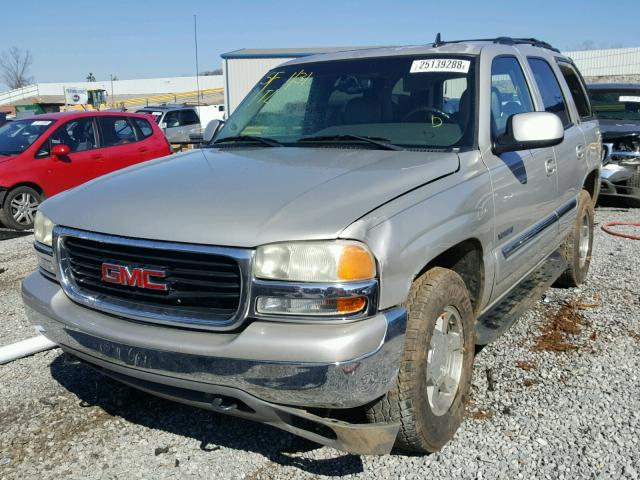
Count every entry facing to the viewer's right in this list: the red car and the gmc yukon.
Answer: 0

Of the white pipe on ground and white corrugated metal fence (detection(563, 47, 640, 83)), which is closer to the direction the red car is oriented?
the white pipe on ground

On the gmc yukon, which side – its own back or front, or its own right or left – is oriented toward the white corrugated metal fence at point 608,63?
back

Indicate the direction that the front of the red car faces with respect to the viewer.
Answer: facing the viewer and to the left of the viewer

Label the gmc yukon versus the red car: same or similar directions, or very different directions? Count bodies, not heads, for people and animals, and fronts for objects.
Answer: same or similar directions

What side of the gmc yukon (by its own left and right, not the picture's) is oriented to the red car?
right

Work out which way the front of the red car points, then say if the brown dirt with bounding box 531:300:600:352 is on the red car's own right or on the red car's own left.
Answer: on the red car's own left

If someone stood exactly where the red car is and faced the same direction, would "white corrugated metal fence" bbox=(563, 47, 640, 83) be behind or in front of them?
behind

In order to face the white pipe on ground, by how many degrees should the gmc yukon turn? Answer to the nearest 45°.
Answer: approximately 90° to its right

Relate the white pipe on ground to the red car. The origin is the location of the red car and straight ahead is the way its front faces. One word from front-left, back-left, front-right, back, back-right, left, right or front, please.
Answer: front-left

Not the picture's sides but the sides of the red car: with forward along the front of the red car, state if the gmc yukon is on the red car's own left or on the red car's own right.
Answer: on the red car's own left
